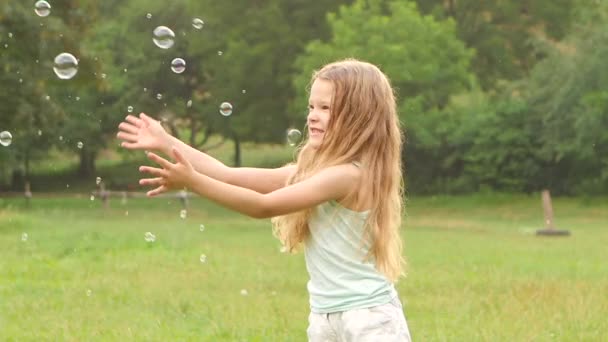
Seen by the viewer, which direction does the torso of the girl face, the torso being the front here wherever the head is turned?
to the viewer's left
